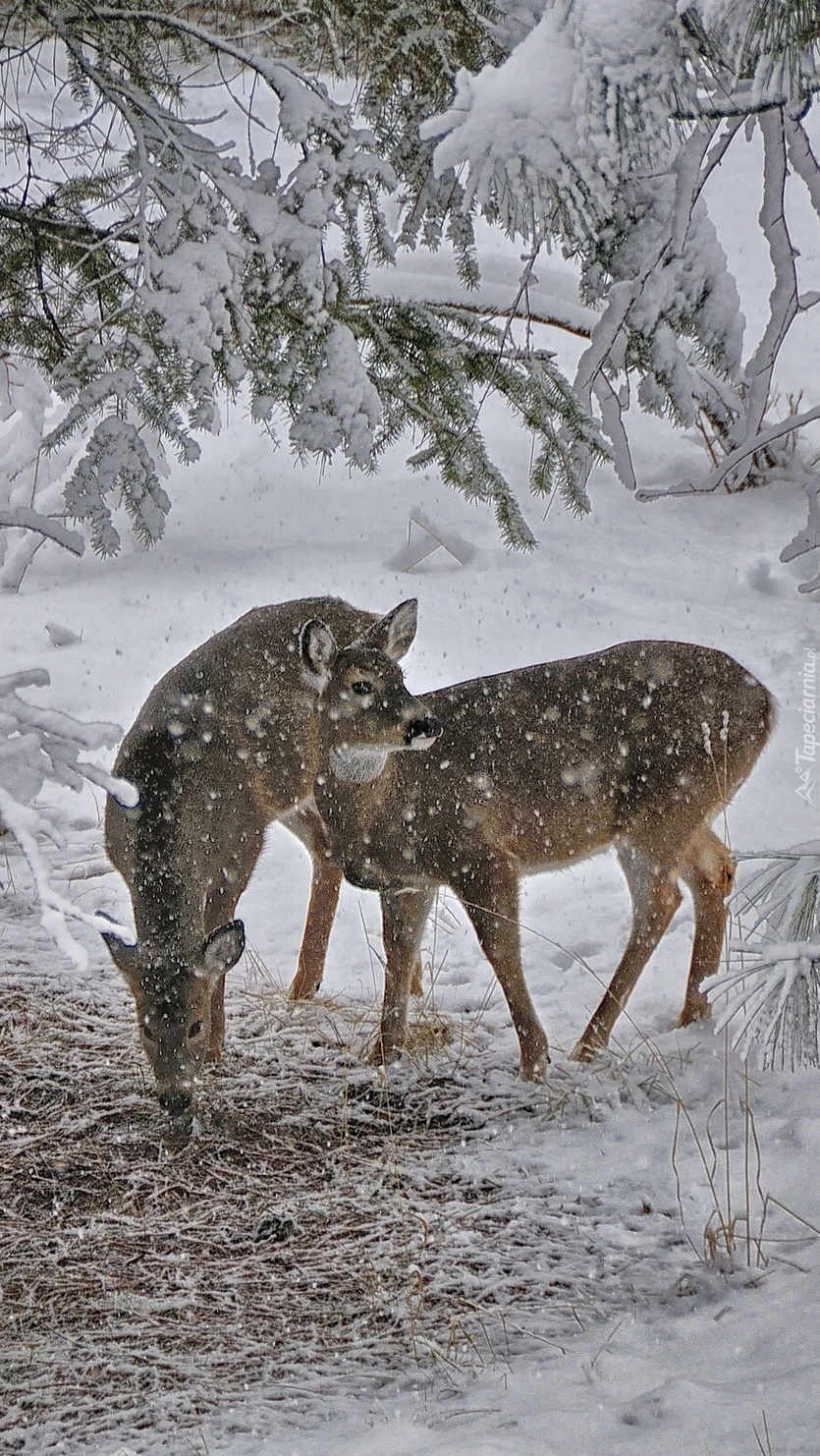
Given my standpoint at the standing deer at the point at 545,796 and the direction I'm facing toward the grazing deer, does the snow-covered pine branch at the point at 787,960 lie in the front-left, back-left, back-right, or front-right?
back-left

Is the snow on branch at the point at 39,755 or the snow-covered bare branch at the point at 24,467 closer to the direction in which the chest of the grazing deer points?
the snow on branch

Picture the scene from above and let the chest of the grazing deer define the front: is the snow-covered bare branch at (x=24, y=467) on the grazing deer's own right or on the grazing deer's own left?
on the grazing deer's own right

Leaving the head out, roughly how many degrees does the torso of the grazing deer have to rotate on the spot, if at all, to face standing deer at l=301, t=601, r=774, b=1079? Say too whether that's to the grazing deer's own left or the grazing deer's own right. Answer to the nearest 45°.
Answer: approximately 135° to the grazing deer's own left

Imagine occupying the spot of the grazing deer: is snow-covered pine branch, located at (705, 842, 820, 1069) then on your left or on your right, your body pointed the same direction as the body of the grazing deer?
on your left

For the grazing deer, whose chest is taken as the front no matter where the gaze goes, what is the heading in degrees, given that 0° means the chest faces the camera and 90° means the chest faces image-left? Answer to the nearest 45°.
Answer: approximately 45°
